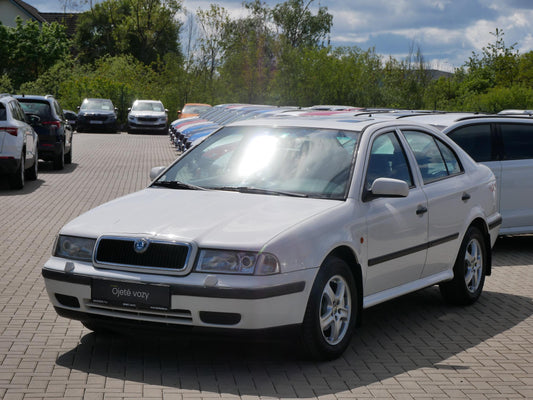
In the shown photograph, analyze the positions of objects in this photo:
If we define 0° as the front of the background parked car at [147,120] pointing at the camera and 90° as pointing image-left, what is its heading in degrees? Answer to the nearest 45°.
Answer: approximately 0°

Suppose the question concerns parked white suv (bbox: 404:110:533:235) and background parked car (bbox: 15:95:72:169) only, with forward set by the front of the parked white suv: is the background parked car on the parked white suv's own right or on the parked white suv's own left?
on the parked white suv's own right

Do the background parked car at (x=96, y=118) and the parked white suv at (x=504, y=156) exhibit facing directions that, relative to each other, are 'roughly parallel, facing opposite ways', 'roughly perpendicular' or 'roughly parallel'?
roughly perpendicular

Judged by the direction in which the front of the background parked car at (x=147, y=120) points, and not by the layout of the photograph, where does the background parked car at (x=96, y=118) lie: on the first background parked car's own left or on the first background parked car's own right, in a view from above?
on the first background parked car's own right

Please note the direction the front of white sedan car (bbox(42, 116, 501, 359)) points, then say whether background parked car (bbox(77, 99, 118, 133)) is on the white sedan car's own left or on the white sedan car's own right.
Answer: on the white sedan car's own right

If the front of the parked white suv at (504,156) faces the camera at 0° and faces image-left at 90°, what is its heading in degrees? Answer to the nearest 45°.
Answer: approximately 45°

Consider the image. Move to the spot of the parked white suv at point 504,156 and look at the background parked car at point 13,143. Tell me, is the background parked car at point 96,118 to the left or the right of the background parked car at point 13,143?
right

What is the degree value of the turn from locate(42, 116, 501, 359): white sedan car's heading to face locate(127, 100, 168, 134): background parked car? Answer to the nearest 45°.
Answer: approximately 135° to its right

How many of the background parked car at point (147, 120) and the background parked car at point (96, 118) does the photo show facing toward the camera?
2

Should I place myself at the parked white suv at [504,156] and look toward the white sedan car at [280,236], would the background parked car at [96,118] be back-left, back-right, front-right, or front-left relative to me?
back-right
